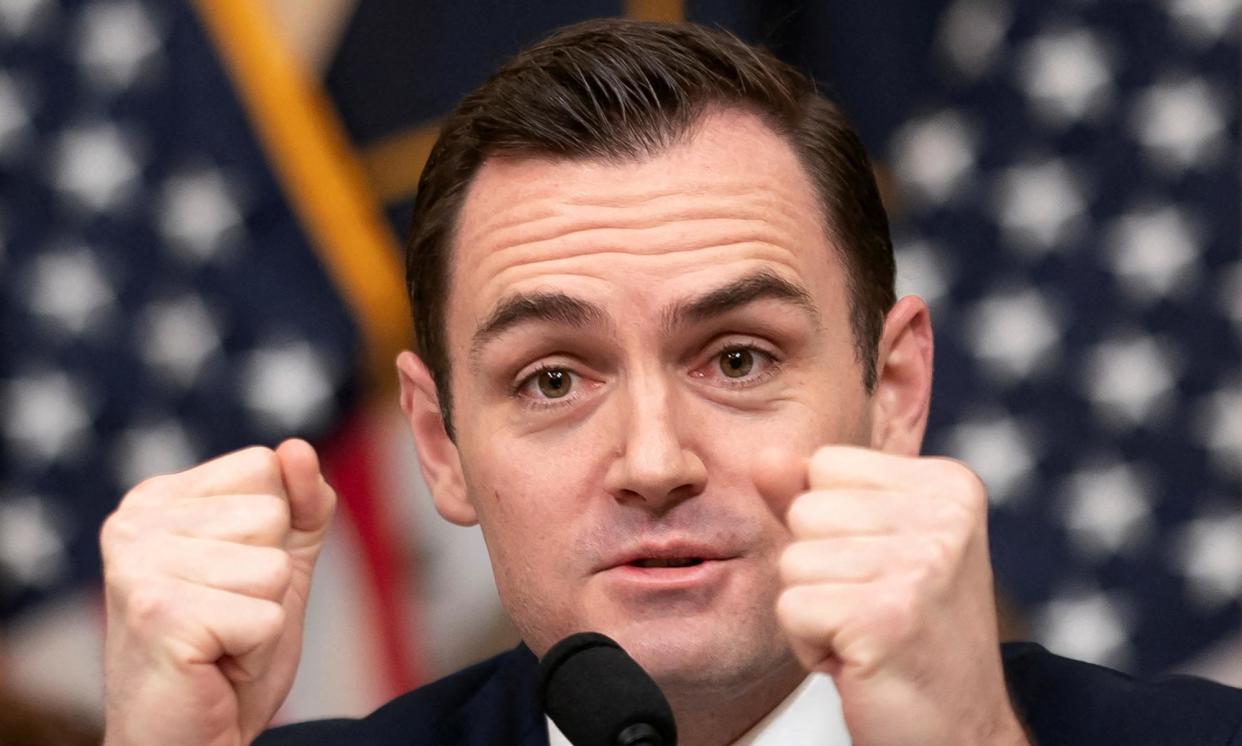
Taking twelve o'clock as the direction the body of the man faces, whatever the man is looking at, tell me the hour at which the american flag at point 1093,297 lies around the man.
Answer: The american flag is roughly at 7 o'clock from the man.

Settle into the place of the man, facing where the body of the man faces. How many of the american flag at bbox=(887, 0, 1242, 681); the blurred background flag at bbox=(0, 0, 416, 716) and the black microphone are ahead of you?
1

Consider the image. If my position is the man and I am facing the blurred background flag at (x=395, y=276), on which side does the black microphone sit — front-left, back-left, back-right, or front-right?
back-left

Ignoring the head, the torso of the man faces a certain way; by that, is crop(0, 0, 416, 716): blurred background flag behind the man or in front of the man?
behind

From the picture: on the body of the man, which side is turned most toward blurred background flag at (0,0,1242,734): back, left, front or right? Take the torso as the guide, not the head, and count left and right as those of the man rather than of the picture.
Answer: back

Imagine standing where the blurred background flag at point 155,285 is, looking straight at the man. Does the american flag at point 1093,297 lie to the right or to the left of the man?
left

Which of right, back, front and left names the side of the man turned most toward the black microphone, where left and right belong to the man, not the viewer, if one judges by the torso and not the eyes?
front

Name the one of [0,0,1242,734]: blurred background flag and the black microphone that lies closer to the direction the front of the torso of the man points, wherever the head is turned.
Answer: the black microphone

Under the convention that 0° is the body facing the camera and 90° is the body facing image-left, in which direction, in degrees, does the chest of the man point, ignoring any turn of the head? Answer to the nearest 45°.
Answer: approximately 0°

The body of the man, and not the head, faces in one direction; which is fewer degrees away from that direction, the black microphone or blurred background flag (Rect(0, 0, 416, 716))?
the black microphone
